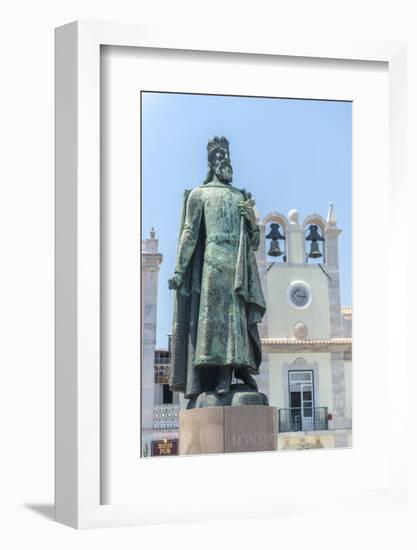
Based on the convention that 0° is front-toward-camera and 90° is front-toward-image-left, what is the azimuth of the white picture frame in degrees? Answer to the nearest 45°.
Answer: approximately 315°
